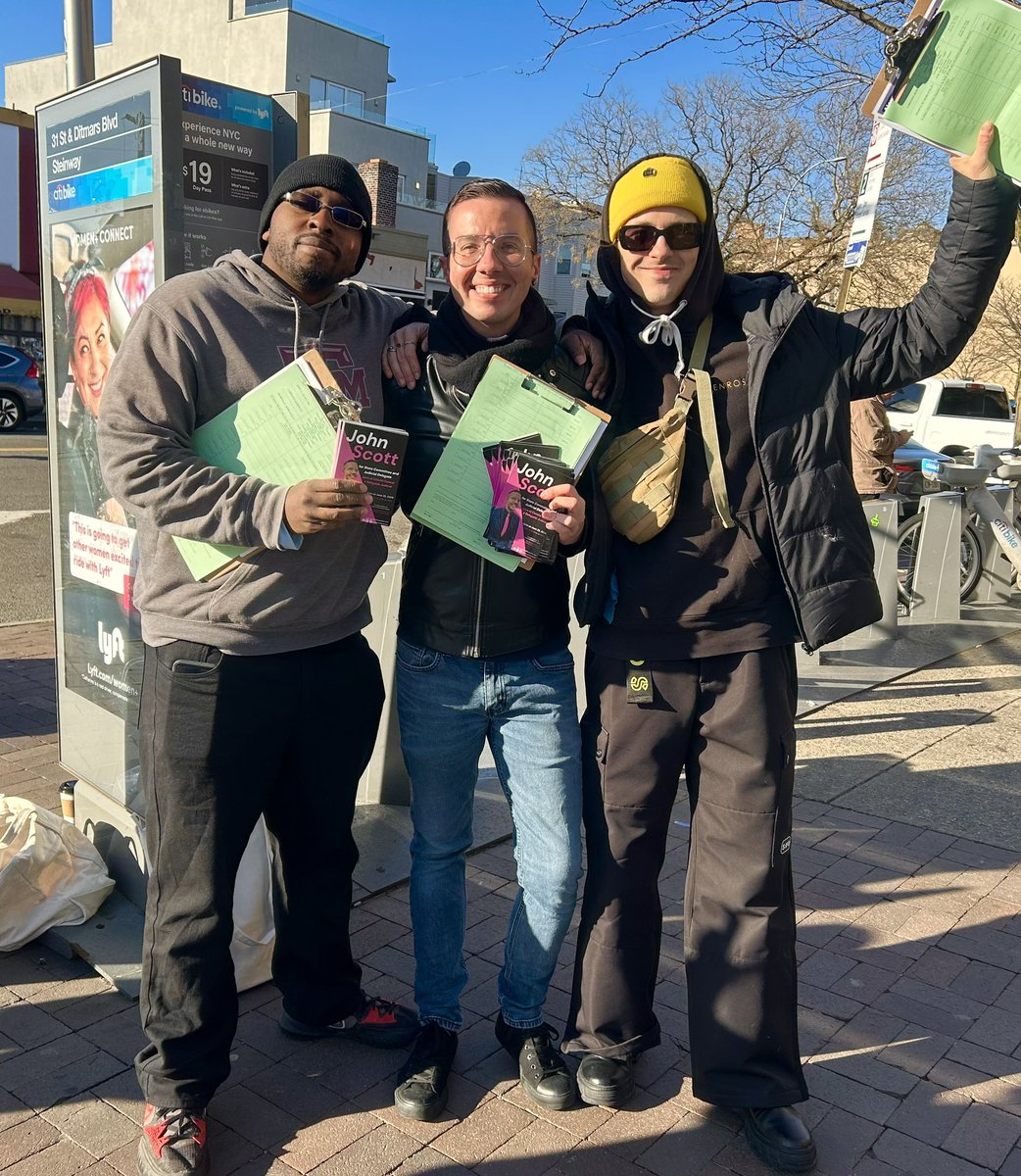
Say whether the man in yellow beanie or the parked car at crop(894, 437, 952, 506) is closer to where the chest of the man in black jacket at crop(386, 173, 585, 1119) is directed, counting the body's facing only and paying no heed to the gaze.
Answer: the man in yellow beanie

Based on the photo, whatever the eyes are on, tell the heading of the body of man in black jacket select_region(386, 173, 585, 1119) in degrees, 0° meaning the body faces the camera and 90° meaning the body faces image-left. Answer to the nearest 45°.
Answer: approximately 0°

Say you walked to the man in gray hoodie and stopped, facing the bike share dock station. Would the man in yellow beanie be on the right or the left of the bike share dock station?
right

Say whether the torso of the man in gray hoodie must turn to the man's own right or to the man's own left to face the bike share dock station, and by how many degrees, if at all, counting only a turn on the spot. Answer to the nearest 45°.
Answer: approximately 90° to the man's own left

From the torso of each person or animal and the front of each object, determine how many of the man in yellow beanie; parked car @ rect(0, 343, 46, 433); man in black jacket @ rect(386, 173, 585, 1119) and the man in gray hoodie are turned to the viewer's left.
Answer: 1

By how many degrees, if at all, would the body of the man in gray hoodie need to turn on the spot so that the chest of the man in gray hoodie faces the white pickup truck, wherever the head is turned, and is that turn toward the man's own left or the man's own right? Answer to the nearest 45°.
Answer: approximately 90° to the man's own left

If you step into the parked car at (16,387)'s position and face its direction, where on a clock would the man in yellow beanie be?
The man in yellow beanie is roughly at 9 o'clock from the parked car.

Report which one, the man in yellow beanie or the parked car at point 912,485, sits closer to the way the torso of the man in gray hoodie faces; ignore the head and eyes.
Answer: the man in yellow beanie

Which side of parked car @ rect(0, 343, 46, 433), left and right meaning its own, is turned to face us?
left
